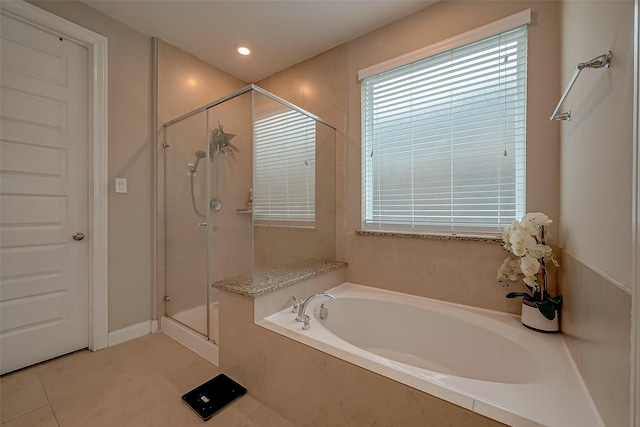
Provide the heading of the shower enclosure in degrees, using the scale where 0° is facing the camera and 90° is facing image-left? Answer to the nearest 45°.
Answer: approximately 45°

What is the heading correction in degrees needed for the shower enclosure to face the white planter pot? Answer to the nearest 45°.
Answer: approximately 90° to its left

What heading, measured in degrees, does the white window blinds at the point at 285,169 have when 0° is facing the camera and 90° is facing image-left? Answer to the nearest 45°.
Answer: approximately 45°

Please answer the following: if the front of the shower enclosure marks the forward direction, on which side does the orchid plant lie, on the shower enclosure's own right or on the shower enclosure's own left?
on the shower enclosure's own left

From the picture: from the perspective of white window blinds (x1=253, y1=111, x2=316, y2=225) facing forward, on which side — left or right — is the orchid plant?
on its left

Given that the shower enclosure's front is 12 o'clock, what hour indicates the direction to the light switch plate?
The light switch plate is roughly at 2 o'clock from the shower enclosure.
